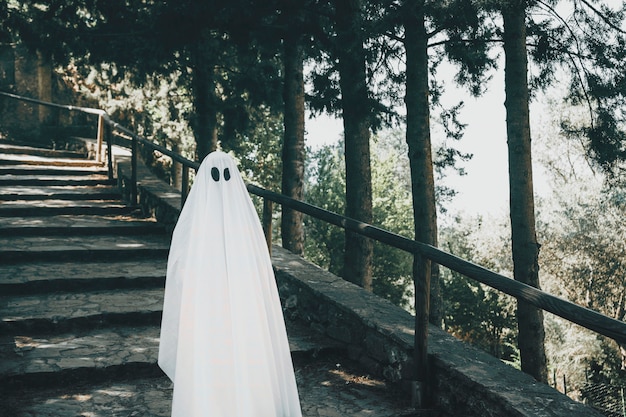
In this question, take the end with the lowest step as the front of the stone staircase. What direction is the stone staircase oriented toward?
toward the camera

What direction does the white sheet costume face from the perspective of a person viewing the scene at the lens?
facing the viewer
